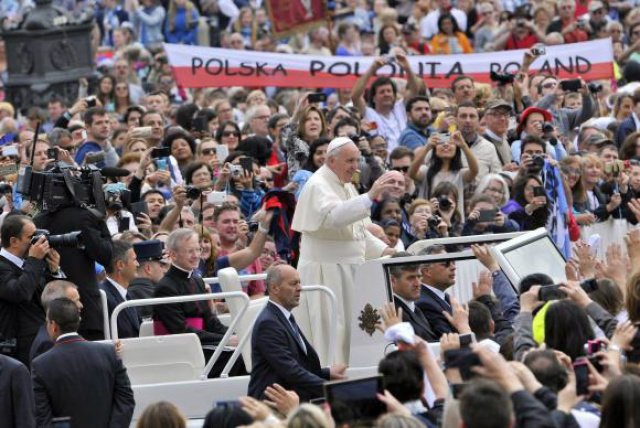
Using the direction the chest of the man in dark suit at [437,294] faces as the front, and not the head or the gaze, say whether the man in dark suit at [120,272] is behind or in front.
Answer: behind

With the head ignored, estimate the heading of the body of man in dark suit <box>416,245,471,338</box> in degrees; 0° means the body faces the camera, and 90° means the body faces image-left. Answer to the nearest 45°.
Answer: approximately 315°

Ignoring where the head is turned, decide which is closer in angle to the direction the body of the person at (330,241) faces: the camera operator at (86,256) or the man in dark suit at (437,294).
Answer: the man in dark suit

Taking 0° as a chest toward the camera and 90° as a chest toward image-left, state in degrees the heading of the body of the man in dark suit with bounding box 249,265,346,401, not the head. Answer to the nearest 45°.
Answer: approximately 315°

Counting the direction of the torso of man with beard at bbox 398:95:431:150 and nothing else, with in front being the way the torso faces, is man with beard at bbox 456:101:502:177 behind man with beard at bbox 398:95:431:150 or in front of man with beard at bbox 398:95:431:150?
in front

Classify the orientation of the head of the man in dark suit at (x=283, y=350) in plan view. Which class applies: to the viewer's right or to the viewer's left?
to the viewer's right

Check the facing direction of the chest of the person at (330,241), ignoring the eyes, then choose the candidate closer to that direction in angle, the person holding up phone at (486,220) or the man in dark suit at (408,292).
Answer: the man in dark suit

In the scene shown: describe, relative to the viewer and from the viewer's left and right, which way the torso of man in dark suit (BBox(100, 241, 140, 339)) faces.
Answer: facing to the right of the viewer
